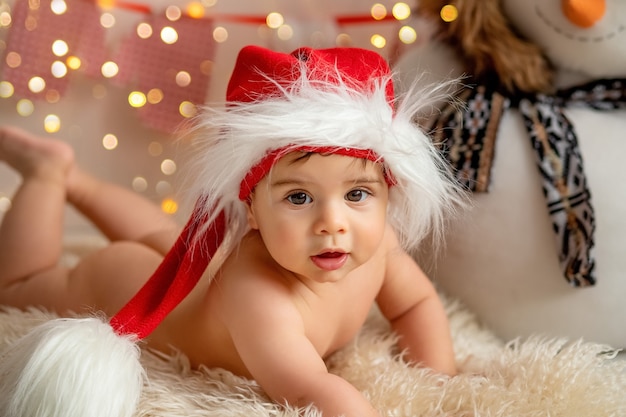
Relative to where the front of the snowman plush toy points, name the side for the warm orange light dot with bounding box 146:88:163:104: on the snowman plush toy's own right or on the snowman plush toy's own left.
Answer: on the snowman plush toy's own right

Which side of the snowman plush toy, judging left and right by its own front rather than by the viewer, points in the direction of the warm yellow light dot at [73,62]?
right

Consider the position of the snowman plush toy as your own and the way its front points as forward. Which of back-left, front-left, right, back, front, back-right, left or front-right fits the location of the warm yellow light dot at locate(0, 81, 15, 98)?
right

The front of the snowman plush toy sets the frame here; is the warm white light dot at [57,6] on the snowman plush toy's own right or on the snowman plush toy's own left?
on the snowman plush toy's own right

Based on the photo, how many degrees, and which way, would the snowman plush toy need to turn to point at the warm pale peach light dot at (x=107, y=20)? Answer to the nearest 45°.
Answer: approximately 90° to its right

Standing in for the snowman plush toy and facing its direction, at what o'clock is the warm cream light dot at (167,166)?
The warm cream light dot is roughly at 4 o'clock from the snowman plush toy.

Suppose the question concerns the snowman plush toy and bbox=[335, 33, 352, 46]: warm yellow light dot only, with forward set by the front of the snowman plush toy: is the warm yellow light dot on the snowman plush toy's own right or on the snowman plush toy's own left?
on the snowman plush toy's own right

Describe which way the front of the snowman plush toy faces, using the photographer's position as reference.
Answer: facing the viewer

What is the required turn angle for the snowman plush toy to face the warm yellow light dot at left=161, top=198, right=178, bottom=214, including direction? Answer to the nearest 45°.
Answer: approximately 135° to its right

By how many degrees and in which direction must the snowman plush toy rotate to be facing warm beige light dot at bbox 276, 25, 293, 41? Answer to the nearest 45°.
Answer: approximately 135° to its right

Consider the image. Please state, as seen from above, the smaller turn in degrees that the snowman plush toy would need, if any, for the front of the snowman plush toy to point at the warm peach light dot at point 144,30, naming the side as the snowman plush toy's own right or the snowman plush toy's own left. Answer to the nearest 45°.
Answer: approximately 90° to the snowman plush toy's own right

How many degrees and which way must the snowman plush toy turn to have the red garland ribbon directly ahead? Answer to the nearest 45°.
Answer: approximately 135° to its right

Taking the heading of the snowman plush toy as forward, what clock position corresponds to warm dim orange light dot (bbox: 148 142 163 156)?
The warm dim orange light dot is roughly at 4 o'clock from the snowman plush toy.
